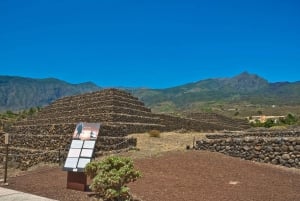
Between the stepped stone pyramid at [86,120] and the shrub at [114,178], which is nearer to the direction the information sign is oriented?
the shrub

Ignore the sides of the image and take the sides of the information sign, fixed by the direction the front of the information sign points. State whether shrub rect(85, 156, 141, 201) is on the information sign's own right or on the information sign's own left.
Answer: on the information sign's own left

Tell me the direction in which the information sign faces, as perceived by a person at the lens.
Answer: facing the viewer and to the left of the viewer

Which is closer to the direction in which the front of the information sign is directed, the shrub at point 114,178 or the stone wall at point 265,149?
the shrub

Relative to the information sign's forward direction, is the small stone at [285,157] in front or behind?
behind

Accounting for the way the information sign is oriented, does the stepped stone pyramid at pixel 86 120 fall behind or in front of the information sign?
behind
